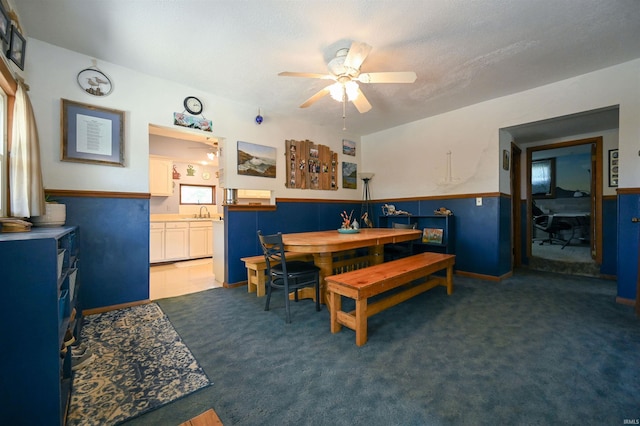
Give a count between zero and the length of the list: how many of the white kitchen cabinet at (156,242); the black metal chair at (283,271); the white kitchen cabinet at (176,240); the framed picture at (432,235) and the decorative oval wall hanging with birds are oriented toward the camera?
4

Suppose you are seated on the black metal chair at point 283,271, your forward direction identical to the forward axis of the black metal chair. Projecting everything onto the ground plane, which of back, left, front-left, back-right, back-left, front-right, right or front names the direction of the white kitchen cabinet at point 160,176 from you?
left

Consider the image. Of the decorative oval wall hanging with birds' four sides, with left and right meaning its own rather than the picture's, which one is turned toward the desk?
left

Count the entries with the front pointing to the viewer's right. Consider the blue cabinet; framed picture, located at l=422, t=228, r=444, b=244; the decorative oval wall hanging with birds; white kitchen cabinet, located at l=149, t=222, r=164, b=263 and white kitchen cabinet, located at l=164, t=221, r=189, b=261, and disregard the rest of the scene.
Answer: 1

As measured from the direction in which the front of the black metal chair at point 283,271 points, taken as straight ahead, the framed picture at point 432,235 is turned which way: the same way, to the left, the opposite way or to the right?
the opposite way

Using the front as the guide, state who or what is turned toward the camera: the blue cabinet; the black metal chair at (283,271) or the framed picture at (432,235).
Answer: the framed picture

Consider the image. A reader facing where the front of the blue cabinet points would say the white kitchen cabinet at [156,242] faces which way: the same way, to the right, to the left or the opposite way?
to the right

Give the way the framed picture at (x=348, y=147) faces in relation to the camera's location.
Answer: facing the viewer and to the right of the viewer

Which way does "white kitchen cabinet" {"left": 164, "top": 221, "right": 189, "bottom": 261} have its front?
toward the camera

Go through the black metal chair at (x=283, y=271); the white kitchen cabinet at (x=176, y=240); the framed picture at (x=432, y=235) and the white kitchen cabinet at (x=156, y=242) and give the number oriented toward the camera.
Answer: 3

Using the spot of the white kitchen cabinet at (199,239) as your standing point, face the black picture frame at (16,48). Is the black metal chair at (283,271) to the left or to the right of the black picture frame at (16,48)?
left

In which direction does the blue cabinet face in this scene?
to the viewer's right

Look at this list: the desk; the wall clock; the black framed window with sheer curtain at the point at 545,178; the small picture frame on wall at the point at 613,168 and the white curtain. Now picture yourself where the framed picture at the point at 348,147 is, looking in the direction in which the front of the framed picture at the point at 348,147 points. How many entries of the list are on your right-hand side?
2

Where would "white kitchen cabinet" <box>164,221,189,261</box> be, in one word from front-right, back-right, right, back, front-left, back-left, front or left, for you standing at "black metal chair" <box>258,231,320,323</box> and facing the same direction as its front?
left

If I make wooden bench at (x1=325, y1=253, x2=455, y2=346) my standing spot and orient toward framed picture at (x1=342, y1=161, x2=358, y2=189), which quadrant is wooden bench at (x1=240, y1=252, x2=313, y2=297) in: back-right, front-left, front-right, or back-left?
front-left
